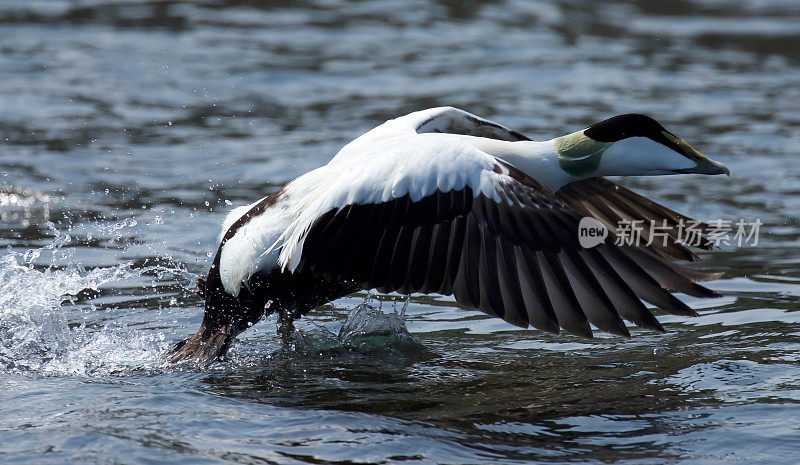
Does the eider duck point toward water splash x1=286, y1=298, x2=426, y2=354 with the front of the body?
no

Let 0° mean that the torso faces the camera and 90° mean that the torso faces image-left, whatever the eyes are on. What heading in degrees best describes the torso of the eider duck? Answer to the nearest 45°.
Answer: approximately 270°

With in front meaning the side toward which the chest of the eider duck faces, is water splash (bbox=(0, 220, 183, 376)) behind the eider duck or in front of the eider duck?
behind
